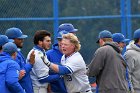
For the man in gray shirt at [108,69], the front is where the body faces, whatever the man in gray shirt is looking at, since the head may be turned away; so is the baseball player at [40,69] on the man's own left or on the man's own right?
on the man's own left

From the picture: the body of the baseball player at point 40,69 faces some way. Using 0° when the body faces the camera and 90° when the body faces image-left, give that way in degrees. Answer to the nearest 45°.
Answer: approximately 270°

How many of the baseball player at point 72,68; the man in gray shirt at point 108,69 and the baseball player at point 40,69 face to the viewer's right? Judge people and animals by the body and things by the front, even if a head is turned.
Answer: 1

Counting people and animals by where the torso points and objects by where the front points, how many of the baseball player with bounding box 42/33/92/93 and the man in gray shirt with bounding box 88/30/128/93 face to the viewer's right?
0

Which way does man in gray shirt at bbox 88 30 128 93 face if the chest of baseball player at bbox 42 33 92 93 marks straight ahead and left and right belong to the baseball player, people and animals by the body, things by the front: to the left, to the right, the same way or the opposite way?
to the right

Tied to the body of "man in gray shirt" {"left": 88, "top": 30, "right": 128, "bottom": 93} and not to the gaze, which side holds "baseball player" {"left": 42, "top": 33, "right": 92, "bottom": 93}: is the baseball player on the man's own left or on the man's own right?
on the man's own left

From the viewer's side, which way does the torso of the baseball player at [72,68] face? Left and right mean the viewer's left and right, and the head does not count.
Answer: facing the viewer and to the left of the viewer

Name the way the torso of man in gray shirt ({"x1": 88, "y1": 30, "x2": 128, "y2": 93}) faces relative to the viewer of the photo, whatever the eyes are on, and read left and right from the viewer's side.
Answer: facing away from the viewer and to the left of the viewer

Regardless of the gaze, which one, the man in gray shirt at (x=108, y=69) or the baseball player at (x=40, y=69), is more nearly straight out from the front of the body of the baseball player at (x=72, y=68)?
the baseball player
